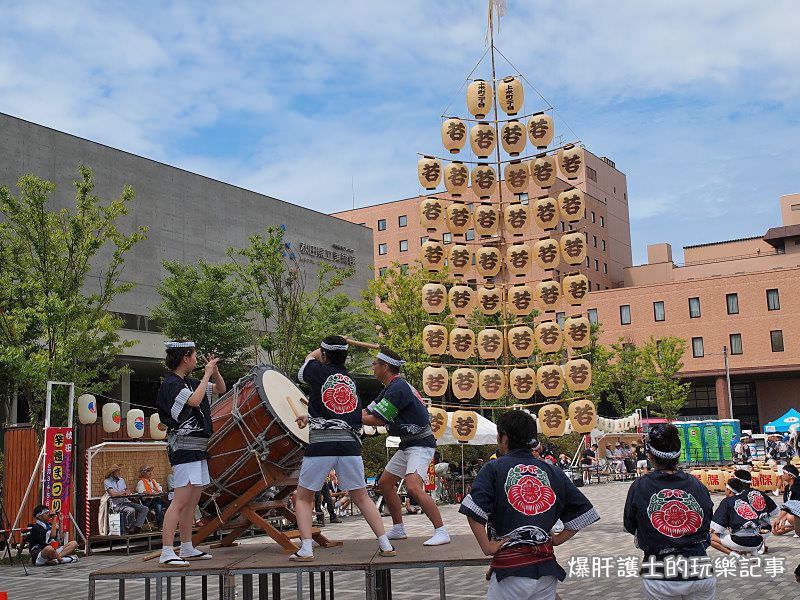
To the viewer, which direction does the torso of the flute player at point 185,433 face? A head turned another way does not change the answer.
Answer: to the viewer's right

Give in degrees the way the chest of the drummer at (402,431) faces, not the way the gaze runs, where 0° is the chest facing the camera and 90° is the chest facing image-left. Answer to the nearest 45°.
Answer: approximately 90°

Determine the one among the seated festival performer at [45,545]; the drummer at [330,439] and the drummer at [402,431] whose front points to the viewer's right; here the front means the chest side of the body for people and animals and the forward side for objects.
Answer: the seated festival performer

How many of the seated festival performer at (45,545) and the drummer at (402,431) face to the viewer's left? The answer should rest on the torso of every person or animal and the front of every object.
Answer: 1

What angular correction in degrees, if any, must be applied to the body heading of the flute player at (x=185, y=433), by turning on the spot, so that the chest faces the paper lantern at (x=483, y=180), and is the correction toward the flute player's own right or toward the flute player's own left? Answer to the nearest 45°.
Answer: approximately 45° to the flute player's own left

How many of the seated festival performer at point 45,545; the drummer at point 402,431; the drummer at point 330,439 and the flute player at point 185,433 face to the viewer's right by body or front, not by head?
2

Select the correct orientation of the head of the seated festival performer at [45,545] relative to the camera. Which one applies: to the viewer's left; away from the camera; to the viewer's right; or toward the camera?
to the viewer's right

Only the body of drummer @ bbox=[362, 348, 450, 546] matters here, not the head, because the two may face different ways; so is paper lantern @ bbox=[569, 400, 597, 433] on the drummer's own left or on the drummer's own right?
on the drummer's own right

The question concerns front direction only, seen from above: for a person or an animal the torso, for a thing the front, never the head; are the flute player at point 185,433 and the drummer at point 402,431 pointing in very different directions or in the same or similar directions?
very different directions

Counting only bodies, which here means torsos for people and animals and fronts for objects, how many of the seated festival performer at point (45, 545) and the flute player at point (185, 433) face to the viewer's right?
2

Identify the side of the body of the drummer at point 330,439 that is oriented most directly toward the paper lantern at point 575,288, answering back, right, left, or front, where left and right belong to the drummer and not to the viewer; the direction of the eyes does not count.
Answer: right

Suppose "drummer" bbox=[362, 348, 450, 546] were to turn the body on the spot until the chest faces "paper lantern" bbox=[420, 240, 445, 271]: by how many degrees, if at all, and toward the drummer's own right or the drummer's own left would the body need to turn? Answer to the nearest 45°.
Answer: approximately 90° to the drummer's own right
